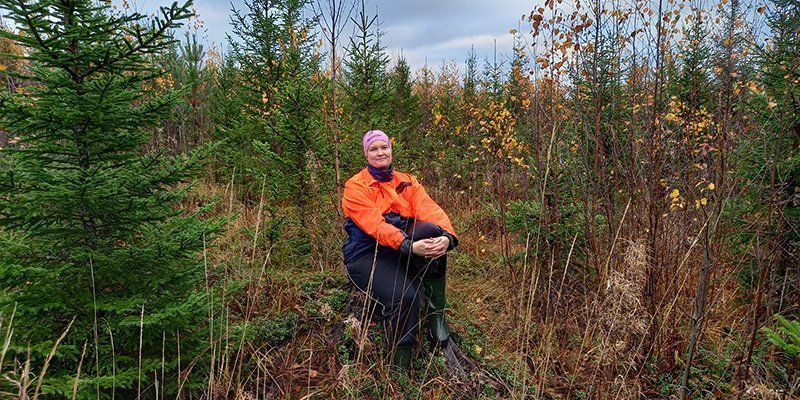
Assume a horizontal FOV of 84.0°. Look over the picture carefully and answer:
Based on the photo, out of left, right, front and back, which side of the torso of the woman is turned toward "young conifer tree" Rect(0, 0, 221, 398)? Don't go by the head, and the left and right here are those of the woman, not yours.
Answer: right

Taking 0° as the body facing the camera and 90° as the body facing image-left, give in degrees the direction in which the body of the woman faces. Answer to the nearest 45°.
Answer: approximately 315°
